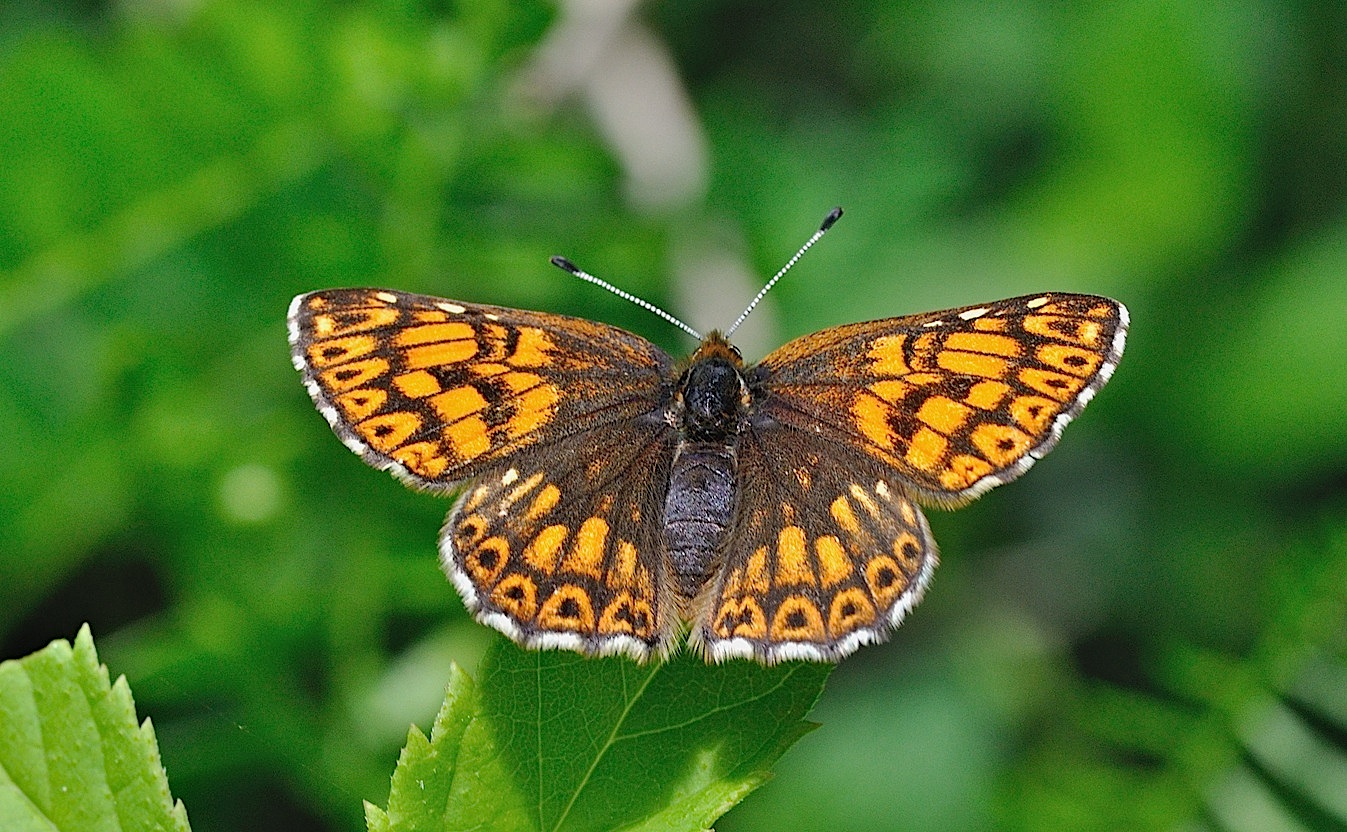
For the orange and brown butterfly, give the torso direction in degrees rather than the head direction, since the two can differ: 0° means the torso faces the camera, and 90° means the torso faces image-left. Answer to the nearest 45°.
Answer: approximately 180°

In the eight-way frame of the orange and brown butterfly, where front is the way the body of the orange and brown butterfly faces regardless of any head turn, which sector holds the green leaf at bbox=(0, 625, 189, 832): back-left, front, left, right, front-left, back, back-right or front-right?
back-left
